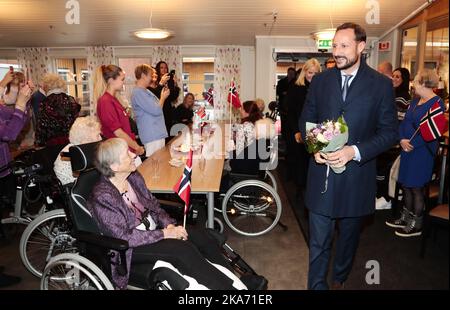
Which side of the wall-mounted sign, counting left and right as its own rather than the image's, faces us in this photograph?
front

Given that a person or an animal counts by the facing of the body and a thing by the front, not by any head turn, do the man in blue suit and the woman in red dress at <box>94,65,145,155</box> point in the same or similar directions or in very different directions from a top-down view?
very different directions

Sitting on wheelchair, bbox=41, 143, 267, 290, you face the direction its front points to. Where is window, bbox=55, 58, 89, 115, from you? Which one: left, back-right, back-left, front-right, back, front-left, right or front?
left

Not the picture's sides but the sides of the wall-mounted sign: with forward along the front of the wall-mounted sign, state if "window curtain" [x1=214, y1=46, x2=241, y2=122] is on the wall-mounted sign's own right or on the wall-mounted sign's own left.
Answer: on the wall-mounted sign's own right

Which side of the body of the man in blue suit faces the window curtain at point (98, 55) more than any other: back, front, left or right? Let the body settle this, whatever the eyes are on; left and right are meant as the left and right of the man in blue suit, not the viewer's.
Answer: right

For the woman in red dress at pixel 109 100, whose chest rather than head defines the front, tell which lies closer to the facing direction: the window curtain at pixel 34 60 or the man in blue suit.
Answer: the man in blue suit

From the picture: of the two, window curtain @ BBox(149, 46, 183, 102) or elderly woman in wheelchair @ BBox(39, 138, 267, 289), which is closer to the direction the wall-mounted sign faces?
the elderly woman in wheelchair

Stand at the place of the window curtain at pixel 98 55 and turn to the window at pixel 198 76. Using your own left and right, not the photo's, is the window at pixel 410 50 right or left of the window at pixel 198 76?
right

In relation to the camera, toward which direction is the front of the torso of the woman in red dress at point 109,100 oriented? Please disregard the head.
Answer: to the viewer's right

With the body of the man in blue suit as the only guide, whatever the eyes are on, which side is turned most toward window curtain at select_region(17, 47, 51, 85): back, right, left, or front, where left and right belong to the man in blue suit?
right

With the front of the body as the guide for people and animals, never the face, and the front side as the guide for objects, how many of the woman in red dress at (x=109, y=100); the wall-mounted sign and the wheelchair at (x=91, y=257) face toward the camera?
1

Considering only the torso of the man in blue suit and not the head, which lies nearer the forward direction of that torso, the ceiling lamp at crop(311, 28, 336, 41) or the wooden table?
the wooden table

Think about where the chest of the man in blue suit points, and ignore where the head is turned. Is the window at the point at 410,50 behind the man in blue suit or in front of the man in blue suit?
behind

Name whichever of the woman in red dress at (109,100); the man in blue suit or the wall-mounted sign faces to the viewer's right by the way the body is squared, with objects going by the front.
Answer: the woman in red dress

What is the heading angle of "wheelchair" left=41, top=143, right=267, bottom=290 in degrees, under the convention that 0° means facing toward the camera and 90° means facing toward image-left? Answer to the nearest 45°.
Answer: approximately 270°
